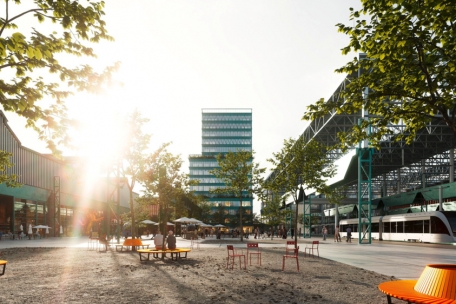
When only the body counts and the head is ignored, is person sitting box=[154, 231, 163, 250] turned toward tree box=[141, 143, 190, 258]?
yes

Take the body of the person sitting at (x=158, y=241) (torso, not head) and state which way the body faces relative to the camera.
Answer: away from the camera
